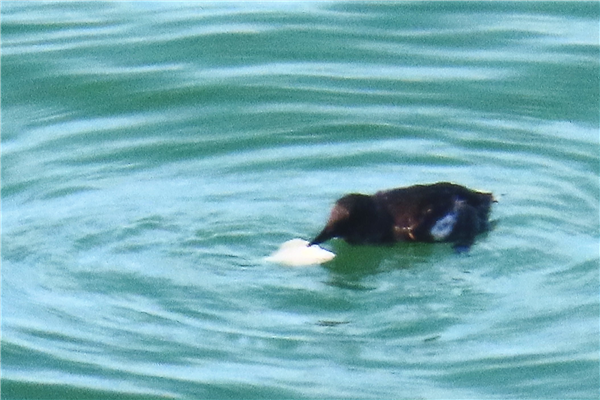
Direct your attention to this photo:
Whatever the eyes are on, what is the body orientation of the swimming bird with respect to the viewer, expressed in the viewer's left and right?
facing to the left of the viewer
